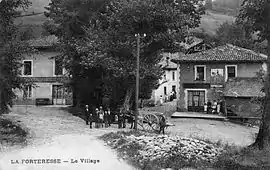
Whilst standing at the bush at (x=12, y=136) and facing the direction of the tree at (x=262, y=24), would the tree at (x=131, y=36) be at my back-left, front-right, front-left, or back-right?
front-left

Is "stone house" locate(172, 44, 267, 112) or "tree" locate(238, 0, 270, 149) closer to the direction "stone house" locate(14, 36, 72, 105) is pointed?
the tree

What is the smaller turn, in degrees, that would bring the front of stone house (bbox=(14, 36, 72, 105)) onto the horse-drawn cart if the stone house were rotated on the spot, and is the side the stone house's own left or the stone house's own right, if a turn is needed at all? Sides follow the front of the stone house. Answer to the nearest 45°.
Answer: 0° — it already faces it

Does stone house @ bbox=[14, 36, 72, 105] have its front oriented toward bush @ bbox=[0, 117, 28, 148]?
yes

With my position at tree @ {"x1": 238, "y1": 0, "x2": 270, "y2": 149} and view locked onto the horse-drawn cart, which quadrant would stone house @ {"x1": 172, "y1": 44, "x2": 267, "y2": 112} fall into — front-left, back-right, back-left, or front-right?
front-right

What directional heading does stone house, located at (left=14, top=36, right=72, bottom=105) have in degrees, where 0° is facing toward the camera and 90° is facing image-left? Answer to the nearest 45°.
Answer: approximately 0°

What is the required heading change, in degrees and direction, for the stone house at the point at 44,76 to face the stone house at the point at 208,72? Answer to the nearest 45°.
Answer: approximately 45° to its left

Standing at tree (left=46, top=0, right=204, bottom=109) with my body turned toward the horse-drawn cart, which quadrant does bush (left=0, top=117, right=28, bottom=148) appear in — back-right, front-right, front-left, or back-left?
front-right

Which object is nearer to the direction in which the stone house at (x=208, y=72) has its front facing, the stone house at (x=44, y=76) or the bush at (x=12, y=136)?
the bush

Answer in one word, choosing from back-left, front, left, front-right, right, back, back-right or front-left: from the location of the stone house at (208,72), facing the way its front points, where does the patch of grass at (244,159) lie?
front

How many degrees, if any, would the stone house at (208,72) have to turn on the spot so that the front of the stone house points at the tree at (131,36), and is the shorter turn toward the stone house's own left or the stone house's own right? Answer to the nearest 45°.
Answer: approximately 45° to the stone house's own right

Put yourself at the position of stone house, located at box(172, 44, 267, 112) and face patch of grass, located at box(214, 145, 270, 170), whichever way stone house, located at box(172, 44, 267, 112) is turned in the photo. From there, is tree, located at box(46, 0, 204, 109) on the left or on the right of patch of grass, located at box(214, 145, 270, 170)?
right

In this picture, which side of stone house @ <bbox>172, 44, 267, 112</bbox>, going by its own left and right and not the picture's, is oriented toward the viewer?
front

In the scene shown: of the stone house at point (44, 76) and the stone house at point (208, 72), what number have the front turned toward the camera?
2

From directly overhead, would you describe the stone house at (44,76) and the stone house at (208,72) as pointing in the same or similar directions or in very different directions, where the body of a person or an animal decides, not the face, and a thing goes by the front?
same or similar directions
